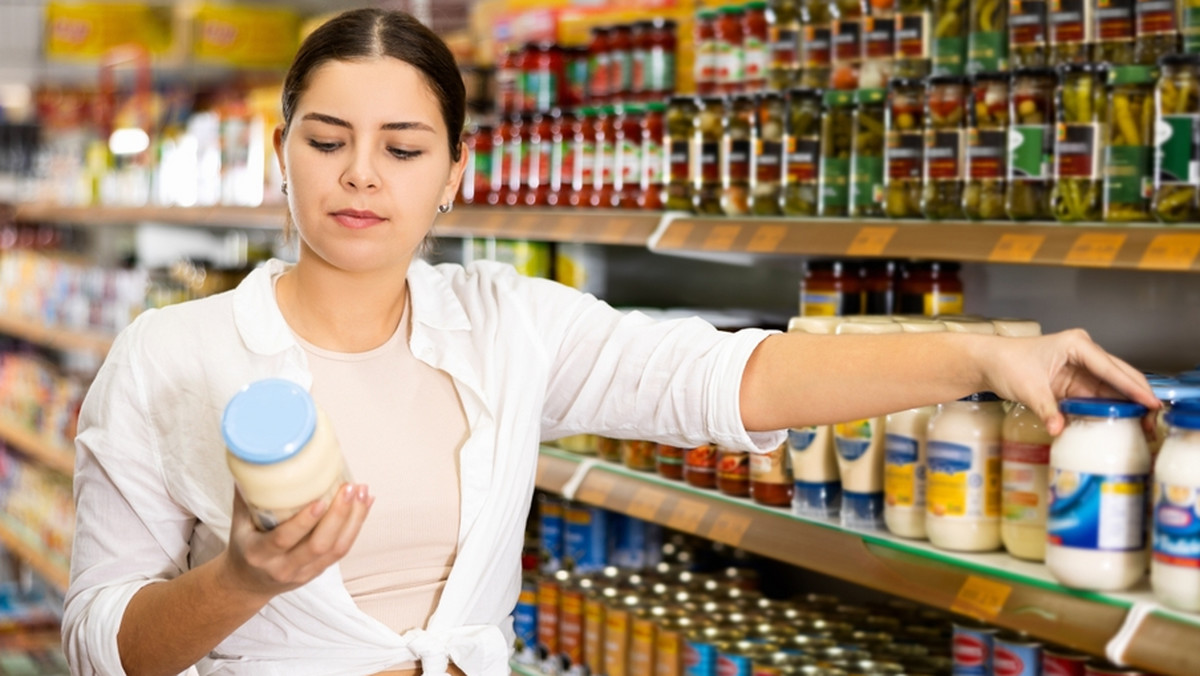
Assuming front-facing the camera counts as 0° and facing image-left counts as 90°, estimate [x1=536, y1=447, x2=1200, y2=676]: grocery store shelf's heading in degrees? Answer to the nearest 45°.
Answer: approximately 45°

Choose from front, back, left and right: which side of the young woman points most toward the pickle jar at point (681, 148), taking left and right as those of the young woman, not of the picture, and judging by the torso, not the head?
back

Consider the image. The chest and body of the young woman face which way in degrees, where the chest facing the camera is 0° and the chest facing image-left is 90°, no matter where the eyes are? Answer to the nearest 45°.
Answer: approximately 0°

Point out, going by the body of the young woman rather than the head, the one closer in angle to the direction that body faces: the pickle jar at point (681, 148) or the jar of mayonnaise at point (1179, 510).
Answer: the jar of mayonnaise

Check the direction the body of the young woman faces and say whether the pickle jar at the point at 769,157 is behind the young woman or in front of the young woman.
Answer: behind

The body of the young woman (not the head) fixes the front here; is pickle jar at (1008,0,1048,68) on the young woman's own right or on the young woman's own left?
on the young woman's own left

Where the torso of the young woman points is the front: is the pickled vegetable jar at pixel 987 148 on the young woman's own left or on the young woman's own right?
on the young woman's own left
